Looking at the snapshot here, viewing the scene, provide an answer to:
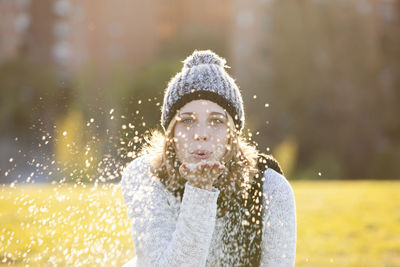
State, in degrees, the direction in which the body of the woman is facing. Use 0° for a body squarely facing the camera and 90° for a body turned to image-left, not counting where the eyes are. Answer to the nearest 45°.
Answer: approximately 0°
